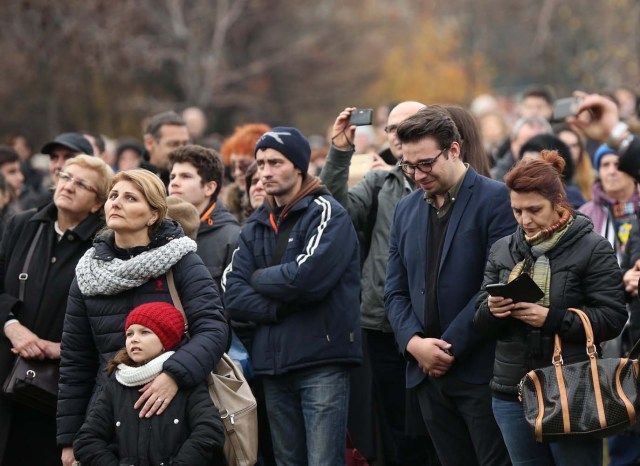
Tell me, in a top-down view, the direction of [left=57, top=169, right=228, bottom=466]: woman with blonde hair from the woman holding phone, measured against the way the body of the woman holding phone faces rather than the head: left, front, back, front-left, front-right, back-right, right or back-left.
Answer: front-right

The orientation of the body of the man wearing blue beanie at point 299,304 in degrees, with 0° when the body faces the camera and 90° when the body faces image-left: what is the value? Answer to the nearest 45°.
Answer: approximately 45°

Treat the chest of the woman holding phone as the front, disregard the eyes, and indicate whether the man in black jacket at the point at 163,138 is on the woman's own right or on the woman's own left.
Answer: on the woman's own right

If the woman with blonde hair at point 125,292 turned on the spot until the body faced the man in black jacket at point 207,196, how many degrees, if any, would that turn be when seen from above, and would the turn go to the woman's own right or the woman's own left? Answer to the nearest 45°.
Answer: approximately 180°

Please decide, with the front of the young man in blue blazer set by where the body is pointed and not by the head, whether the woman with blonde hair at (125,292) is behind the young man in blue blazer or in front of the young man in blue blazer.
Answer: in front

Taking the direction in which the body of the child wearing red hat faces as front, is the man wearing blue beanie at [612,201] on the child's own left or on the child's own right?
on the child's own left

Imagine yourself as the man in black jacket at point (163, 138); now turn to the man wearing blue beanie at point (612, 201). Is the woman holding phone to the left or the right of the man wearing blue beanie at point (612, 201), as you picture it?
right

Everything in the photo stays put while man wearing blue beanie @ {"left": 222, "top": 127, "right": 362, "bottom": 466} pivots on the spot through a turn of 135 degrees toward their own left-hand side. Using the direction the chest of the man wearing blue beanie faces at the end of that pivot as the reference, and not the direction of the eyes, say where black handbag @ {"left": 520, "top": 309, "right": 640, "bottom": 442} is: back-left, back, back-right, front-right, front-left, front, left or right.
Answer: front-right

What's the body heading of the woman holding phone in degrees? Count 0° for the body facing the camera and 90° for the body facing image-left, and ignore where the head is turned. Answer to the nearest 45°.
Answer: approximately 45°

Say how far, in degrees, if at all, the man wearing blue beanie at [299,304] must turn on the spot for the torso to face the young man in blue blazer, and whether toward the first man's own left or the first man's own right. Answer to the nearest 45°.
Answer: approximately 90° to the first man's own left

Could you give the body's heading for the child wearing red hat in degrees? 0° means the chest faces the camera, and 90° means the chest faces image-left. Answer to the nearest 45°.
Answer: approximately 0°
